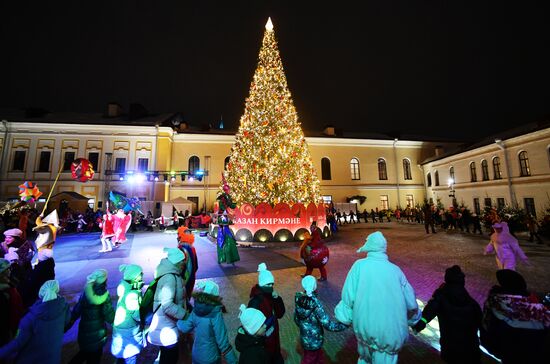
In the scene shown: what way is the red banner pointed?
toward the camera

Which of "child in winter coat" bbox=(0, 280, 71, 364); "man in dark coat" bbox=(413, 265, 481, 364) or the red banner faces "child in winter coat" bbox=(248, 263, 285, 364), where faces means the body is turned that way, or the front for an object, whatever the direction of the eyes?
the red banner

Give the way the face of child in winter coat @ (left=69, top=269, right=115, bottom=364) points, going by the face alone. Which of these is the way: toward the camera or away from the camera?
away from the camera

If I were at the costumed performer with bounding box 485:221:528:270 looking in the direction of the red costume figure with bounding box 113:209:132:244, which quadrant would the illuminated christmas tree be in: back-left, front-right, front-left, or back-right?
front-right

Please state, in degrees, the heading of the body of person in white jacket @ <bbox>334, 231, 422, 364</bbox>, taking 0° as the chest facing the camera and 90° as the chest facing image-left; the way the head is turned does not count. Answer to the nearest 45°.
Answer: approximately 180°

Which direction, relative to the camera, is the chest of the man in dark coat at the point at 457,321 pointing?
away from the camera

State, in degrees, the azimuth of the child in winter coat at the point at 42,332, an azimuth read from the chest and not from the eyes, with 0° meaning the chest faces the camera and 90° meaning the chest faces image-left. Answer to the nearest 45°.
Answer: approximately 180°

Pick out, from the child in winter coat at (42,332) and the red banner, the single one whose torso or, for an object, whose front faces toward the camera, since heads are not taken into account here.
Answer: the red banner

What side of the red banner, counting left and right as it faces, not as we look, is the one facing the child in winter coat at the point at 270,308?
front

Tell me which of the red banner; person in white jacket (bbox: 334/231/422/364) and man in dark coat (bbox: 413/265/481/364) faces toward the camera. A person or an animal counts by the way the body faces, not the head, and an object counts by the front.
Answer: the red banner

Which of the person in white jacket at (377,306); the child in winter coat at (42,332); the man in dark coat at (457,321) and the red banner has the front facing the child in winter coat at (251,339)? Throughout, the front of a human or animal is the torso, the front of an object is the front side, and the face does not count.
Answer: the red banner

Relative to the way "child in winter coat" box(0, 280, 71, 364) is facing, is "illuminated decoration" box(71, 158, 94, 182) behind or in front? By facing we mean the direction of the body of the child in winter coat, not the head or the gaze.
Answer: in front

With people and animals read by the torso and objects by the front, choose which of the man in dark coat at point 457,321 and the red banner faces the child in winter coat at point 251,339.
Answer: the red banner

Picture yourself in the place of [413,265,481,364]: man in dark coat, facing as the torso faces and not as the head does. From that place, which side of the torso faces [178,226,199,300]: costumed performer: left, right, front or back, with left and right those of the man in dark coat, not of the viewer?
left

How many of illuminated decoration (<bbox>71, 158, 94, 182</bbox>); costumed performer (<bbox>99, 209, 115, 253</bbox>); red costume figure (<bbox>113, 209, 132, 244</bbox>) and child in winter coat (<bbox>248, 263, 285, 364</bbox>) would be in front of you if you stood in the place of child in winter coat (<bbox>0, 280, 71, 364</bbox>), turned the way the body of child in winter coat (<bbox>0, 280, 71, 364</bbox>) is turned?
3

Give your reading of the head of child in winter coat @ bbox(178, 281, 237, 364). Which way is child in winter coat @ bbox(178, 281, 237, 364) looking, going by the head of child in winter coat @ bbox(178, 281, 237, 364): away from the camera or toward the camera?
away from the camera
